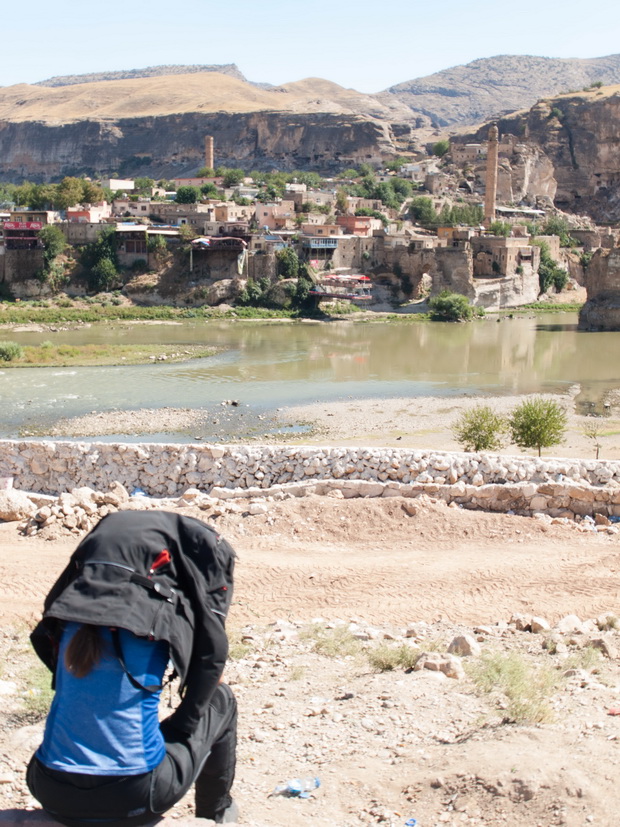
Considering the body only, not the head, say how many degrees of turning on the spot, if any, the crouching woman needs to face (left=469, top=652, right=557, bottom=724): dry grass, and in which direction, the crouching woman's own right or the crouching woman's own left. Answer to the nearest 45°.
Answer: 0° — they already face it

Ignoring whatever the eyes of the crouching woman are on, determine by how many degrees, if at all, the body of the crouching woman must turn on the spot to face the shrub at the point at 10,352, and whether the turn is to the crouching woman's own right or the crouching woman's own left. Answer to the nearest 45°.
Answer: approximately 45° to the crouching woman's own left

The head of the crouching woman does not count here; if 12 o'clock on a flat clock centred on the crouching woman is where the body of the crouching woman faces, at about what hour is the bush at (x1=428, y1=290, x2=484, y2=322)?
The bush is roughly at 11 o'clock from the crouching woman.

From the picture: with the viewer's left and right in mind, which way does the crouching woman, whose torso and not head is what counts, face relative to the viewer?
facing away from the viewer and to the right of the viewer

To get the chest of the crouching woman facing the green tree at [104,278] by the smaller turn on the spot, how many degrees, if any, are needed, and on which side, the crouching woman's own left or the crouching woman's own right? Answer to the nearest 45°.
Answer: approximately 45° to the crouching woman's own left

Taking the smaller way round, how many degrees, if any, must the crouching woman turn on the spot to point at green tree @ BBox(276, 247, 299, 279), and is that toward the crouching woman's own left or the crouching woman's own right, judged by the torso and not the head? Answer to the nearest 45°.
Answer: approximately 45° to the crouching woman's own left
